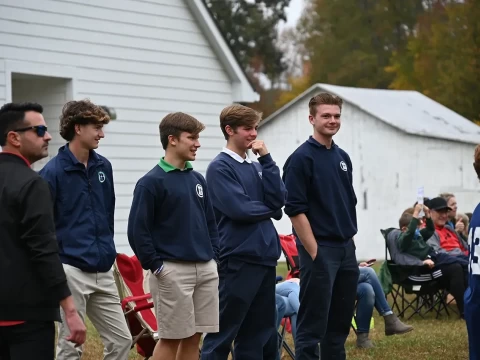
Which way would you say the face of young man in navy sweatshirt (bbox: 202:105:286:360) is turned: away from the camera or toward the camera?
toward the camera

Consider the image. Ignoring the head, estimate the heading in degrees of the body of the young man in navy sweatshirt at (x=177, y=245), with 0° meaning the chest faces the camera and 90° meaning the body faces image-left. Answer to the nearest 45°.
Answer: approximately 315°

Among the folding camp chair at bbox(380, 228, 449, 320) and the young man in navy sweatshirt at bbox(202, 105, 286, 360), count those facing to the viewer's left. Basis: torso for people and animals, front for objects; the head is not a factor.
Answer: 0

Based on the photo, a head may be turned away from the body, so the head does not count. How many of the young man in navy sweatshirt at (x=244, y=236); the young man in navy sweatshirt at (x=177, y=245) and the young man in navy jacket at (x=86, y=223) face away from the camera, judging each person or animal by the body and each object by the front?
0

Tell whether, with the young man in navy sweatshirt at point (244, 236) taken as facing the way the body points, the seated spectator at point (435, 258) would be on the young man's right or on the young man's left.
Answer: on the young man's left

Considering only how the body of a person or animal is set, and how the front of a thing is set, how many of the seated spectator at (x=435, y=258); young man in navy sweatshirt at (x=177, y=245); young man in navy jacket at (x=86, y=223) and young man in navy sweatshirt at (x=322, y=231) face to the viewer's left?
0

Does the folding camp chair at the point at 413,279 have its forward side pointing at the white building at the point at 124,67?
no

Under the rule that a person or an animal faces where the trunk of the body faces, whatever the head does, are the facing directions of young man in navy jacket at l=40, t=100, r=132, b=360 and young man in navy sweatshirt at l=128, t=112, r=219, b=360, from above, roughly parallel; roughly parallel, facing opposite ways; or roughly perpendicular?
roughly parallel

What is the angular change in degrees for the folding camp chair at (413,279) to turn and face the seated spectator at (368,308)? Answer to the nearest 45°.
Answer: approximately 90° to its right

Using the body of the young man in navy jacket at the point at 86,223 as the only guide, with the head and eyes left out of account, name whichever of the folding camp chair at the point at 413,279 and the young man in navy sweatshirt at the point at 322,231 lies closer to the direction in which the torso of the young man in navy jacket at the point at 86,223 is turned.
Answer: the young man in navy sweatshirt

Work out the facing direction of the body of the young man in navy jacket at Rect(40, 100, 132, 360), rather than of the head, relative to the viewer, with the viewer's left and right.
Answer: facing the viewer and to the right of the viewer
